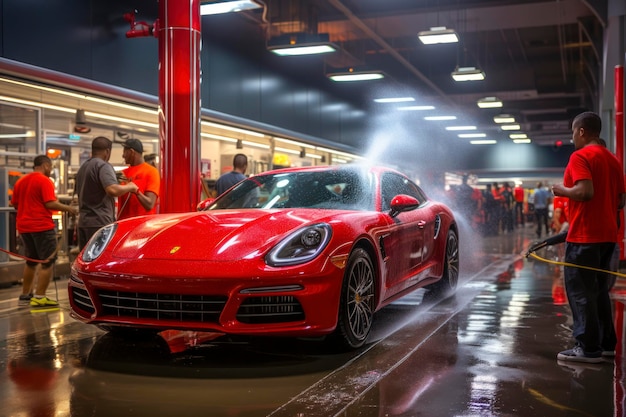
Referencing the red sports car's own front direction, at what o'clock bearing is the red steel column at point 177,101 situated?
The red steel column is roughly at 4 o'clock from the red sports car.

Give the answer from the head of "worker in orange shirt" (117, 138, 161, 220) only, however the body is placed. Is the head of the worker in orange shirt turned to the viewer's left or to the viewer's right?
to the viewer's left

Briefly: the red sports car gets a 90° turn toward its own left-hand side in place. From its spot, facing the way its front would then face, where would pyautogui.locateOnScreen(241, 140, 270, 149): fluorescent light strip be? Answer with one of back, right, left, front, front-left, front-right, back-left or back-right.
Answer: back-left

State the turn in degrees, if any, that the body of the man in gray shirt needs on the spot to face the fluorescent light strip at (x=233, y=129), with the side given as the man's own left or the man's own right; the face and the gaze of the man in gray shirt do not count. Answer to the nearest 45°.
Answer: approximately 45° to the man's own left

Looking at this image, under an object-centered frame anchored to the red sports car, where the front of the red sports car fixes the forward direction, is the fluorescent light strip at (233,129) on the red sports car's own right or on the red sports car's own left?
on the red sports car's own right

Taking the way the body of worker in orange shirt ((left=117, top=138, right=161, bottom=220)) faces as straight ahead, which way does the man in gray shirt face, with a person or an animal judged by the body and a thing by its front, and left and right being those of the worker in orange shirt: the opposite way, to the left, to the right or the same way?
the opposite way

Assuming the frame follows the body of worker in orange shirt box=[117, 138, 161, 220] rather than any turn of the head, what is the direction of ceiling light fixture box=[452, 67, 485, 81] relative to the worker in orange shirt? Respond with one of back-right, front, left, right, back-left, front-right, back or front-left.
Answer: back

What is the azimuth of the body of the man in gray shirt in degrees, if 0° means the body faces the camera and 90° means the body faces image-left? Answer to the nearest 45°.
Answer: approximately 225°

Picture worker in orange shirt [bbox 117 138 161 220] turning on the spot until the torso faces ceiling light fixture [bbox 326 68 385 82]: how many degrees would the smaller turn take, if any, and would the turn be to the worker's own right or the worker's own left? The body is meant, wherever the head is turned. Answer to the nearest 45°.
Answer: approximately 180°

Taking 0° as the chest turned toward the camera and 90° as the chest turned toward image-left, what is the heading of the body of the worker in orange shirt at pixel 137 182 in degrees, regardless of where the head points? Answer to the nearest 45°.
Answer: approximately 45°
